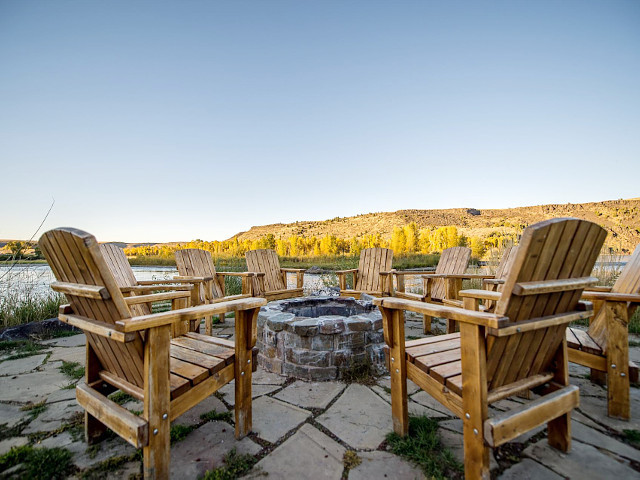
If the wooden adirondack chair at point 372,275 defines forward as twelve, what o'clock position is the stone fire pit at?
The stone fire pit is roughly at 11 o'clock from the wooden adirondack chair.

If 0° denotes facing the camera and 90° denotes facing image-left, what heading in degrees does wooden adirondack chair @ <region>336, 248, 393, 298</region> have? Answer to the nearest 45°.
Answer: approximately 45°

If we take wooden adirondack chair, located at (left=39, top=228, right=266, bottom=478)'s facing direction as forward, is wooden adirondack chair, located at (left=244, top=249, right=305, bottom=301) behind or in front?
in front

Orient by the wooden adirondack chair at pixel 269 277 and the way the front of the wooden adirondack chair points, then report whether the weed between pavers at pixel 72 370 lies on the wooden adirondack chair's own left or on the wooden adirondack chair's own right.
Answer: on the wooden adirondack chair's own right

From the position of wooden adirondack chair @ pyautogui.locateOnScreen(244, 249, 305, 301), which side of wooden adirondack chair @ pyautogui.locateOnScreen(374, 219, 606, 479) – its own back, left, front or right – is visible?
front

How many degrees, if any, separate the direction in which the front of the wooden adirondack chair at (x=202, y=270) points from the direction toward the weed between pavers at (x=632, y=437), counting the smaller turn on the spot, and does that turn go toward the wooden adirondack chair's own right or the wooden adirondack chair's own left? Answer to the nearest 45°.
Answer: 0° — it already faces it

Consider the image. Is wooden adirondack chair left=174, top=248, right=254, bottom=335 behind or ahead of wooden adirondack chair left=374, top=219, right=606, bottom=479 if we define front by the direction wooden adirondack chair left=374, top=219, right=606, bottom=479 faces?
ahead

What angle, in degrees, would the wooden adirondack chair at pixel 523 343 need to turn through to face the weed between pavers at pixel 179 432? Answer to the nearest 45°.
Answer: approximately 45° to its left

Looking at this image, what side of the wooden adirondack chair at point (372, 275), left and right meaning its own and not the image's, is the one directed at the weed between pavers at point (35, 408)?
front

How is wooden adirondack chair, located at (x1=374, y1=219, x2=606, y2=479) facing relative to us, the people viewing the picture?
facing away from the viewer and to the left of the viewer

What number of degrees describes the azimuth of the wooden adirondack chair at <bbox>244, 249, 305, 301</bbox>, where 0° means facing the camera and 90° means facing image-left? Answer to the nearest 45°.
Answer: approximately 315°

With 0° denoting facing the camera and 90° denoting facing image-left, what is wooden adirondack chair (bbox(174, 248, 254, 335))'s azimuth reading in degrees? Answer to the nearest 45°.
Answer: approximately 315°

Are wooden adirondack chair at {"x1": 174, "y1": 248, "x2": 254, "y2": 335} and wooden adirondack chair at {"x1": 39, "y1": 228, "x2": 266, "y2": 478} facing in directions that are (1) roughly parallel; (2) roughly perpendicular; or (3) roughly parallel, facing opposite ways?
roughly perpendicular

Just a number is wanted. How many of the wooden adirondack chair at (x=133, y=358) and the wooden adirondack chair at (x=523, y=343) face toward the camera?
0

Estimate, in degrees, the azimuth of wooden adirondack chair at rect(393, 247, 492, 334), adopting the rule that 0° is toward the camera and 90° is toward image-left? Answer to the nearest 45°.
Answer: approximately 45°

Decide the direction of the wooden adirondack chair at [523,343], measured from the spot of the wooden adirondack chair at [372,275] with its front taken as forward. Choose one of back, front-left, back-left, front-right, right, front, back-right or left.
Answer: front-left
